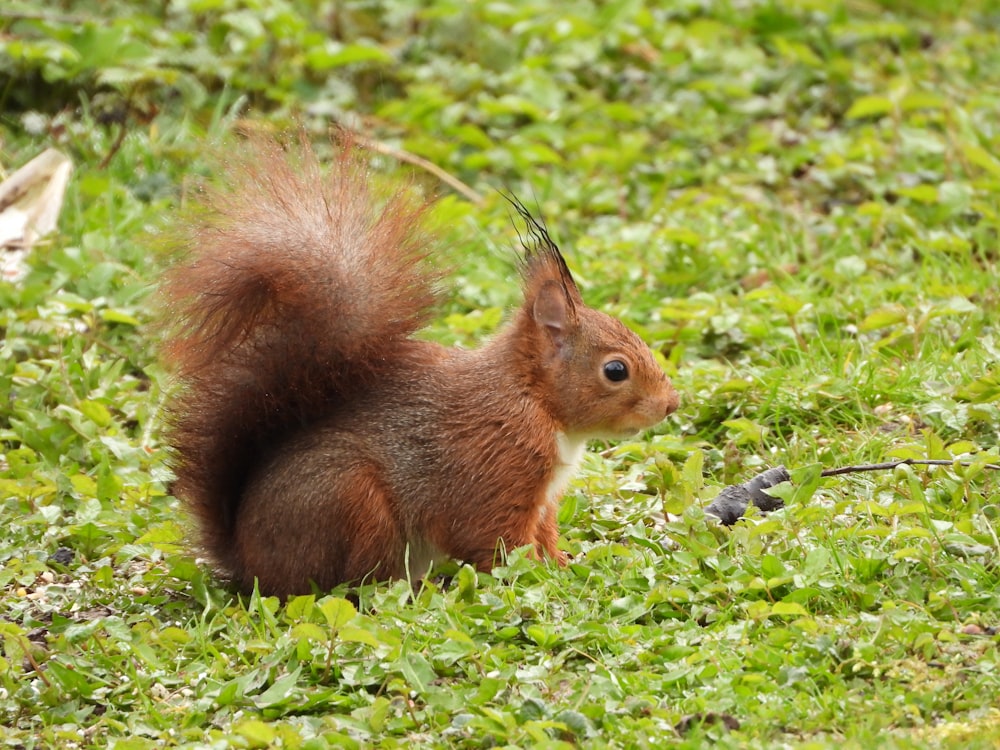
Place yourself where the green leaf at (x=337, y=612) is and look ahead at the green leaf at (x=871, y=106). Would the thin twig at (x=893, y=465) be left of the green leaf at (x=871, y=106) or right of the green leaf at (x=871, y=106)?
right

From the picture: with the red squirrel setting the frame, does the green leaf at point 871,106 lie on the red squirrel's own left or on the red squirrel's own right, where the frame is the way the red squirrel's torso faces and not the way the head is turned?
on the red squirrel's own left

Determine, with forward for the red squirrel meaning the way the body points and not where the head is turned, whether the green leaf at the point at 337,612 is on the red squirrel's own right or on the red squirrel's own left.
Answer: on the red squirrel's own right

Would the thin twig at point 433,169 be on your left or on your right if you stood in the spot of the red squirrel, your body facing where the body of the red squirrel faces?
on your left

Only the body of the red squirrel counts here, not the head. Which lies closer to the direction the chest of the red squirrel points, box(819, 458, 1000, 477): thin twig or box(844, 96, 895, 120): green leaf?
the thin twig

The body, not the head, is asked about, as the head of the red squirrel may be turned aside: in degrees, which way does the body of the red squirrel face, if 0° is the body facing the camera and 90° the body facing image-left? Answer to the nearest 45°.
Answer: approximately 270°

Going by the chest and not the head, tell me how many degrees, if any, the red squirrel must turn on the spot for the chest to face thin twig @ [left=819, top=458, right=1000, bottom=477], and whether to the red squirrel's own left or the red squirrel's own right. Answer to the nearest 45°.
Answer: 0° — it already faces it
